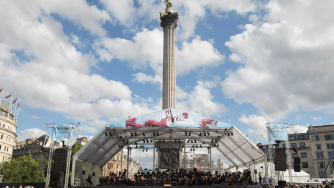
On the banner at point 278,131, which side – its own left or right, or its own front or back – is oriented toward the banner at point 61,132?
right

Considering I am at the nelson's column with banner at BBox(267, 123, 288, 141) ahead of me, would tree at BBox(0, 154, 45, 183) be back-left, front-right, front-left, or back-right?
back-right

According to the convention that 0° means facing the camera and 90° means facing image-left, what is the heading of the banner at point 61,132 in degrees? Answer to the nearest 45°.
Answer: approximately 0°

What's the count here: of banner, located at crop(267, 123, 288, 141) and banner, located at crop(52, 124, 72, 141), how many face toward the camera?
2

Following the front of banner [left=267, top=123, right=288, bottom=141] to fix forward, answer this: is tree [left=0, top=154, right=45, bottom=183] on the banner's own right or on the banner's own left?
on the banner's own right

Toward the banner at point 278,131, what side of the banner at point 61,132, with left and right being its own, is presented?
left

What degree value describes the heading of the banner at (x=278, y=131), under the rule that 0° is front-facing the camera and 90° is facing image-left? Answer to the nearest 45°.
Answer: approximately 0°

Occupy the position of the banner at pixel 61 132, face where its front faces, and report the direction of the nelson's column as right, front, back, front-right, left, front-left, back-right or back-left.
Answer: back-left
